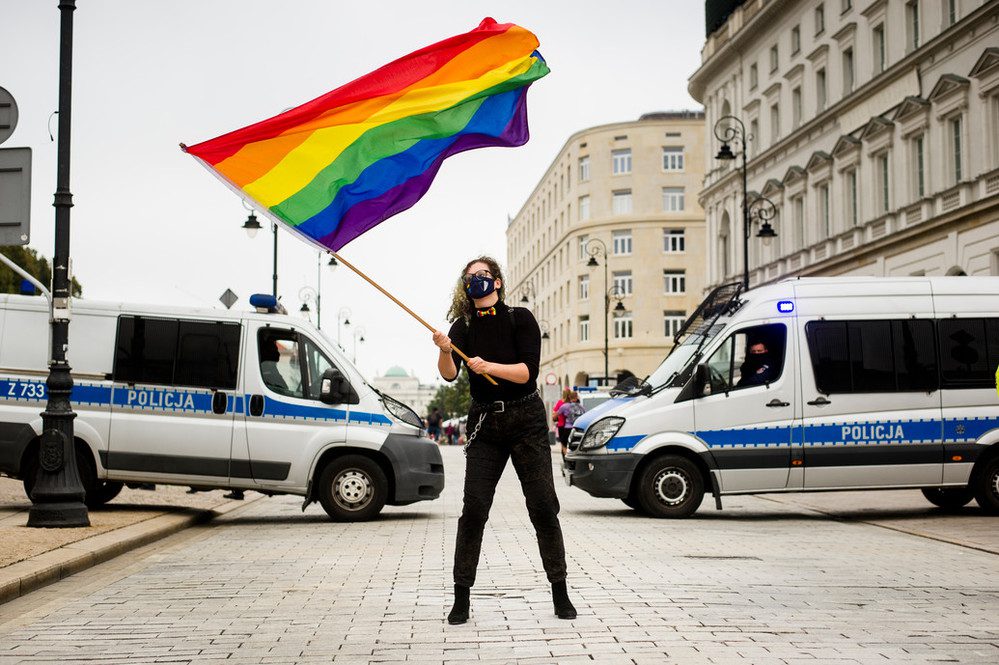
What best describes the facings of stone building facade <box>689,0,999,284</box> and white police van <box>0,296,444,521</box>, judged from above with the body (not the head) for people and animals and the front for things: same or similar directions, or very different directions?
very different directions

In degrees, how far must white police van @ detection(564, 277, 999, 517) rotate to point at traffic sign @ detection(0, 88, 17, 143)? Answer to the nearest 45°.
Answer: approximately 45° to its left

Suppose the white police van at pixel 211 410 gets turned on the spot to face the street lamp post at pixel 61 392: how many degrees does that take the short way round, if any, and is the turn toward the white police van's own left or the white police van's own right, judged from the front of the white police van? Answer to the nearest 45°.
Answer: approximately 135° to the white police van's own right

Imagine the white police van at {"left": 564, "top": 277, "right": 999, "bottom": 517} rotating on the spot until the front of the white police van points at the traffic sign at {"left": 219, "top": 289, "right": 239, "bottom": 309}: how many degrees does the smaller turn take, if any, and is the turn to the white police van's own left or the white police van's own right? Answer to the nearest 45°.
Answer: approximately 45° to the white police van's own right

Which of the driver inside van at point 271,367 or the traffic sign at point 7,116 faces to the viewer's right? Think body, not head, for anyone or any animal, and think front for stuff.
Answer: the driver inside van

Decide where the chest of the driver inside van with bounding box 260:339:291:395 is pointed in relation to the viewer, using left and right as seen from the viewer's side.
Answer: facing to the right of the viewer

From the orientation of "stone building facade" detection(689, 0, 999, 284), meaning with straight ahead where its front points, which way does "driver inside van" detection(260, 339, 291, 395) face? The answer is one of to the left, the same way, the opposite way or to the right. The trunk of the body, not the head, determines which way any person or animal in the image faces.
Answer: the opposite way

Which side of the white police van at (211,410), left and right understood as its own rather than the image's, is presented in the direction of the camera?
right

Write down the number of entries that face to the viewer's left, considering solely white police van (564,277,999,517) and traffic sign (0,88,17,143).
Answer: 1

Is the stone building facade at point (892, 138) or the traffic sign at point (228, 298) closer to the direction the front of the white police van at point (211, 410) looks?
the stone building facade

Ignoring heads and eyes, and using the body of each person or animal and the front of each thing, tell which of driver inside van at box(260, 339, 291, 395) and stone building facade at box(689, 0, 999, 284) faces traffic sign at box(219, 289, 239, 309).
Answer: the stone building facade
